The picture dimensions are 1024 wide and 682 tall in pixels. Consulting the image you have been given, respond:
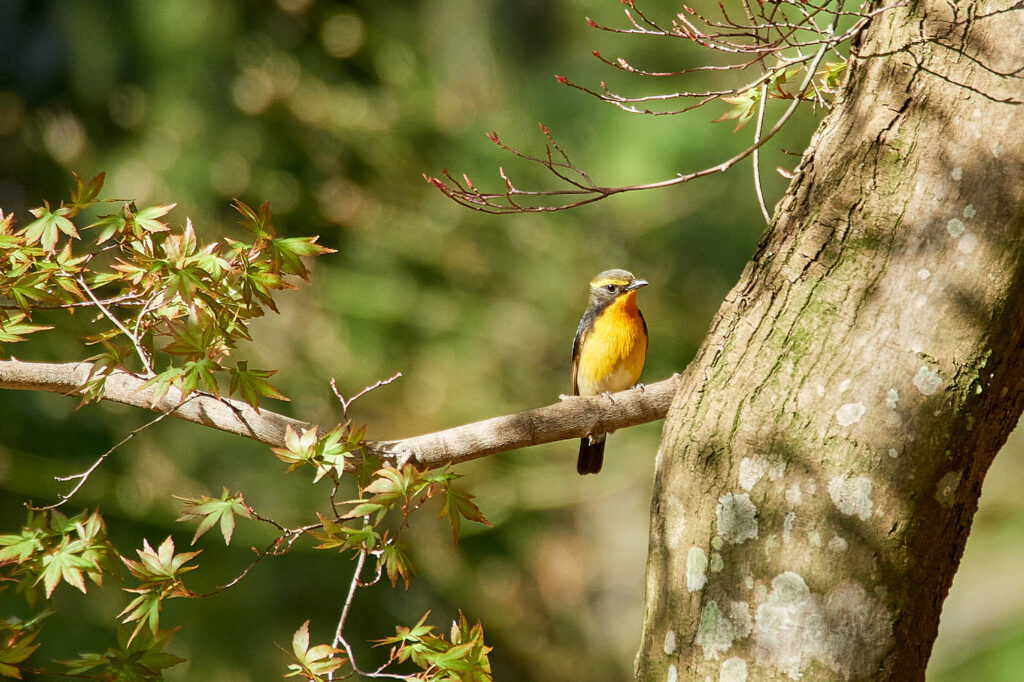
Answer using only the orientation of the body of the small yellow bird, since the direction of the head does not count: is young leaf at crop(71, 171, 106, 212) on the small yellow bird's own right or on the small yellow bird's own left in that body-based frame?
on the small yellow bird's own right

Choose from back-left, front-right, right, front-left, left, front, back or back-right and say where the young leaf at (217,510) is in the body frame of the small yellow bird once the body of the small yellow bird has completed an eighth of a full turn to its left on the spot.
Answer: right

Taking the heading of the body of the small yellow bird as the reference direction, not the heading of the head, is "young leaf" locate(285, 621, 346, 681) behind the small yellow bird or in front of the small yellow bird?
in front

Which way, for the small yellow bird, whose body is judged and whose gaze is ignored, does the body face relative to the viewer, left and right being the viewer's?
facing the viewer and to the right of the viewer
